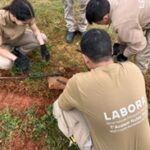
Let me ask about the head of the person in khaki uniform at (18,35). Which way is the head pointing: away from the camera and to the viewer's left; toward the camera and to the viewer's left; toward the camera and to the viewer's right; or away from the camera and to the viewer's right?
toward the camera and to the viewer's right

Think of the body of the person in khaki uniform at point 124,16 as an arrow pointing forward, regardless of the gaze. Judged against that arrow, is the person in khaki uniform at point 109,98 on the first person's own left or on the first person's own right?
on the first person's own left

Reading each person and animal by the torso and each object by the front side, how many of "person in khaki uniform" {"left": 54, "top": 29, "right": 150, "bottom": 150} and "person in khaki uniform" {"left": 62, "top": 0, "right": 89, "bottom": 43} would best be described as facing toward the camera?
1

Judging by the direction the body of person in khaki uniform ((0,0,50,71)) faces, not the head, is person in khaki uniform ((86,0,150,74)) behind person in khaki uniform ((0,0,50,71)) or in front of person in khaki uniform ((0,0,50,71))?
in front

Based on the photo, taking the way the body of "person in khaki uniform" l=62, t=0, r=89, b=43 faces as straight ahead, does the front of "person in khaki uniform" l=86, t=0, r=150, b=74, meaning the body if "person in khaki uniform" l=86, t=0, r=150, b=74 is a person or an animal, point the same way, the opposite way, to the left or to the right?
to the right

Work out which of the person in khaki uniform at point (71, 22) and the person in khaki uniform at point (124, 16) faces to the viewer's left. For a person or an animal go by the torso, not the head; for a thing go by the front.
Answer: the person in khaki uniform at point (124, 16)

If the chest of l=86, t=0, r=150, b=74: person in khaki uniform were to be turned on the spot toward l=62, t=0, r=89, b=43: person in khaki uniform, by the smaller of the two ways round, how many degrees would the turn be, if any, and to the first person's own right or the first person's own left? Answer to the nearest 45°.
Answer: approximately 45° to the first person's own right

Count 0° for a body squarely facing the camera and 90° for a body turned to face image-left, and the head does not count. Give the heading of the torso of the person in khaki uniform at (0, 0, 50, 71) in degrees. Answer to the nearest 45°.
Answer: approximately 315°

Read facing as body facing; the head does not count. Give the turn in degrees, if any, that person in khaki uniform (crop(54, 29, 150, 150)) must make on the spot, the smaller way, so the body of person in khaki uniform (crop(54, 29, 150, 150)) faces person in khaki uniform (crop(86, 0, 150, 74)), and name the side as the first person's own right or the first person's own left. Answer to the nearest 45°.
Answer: approximately 45° to the first person's own right

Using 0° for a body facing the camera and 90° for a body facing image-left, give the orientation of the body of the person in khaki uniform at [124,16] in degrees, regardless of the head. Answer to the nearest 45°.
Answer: approximately 90°

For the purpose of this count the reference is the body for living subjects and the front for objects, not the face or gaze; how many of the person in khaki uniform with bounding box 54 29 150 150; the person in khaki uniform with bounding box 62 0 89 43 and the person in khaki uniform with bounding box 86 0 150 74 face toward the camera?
1

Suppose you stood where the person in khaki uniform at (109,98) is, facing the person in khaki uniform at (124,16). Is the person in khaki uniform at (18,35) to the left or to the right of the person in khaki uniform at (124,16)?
left

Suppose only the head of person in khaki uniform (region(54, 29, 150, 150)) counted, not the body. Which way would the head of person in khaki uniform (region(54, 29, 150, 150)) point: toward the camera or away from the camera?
away from the camera

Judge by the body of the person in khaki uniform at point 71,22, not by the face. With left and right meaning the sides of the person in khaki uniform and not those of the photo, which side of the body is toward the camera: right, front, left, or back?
front

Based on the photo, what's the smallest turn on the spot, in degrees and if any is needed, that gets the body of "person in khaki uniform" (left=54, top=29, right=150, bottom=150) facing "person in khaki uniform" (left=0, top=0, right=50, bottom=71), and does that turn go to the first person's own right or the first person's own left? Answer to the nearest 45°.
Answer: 0° — they already face them
